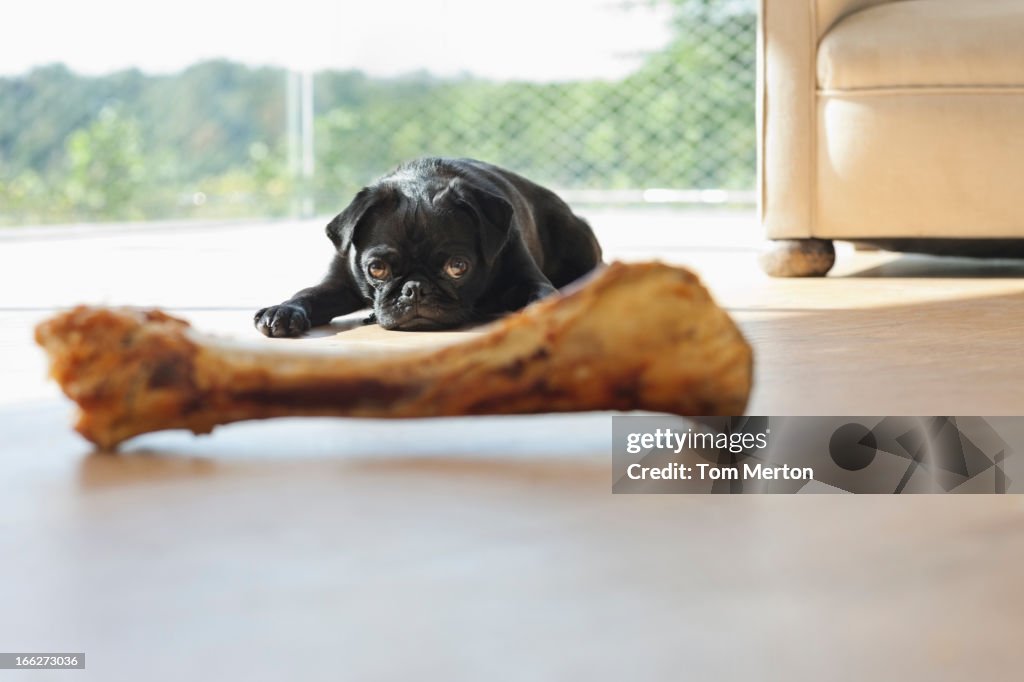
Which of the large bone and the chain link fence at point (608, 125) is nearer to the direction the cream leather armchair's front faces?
the large bone

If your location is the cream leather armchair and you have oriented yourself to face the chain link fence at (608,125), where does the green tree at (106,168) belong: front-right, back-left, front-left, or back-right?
front-left

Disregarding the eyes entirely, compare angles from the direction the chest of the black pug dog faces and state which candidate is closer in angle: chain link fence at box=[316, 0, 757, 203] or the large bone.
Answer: the large bone

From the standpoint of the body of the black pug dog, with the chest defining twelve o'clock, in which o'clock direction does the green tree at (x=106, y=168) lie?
The green tree is roughly at 4 o'clock from the black pug dog.

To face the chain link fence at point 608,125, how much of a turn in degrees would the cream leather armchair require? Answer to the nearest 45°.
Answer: approximately 180°

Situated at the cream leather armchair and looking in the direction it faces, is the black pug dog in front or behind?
in front

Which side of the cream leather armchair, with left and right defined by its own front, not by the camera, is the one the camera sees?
front

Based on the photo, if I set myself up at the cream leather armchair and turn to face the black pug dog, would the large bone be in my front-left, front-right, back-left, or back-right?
front-left

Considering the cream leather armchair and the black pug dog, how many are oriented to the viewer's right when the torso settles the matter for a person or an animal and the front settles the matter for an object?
0

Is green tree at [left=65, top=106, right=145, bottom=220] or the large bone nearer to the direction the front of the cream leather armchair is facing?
the large bone

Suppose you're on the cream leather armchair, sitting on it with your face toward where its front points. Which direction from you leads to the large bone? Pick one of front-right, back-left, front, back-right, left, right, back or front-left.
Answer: front

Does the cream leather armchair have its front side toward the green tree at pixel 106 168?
no

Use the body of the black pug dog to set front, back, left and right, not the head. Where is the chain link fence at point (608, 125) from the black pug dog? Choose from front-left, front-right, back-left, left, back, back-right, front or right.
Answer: back-right
